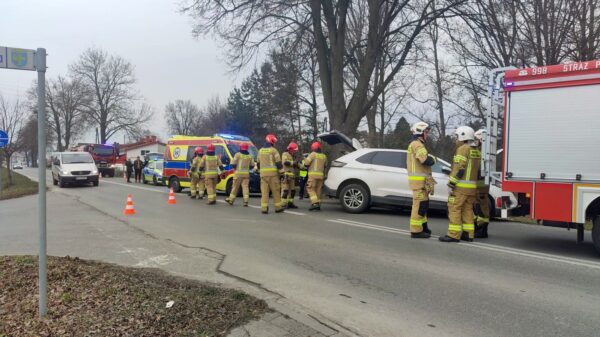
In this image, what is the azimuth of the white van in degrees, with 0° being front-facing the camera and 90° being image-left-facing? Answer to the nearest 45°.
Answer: approximately 315°

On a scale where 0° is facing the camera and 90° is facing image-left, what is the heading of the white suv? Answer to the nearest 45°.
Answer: approximately 270°

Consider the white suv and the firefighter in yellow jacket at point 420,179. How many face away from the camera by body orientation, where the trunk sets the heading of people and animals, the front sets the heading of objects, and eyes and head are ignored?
0

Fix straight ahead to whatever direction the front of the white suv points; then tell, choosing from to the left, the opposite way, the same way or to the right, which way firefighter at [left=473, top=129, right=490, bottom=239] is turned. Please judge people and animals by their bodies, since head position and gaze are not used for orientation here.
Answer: the opposite way

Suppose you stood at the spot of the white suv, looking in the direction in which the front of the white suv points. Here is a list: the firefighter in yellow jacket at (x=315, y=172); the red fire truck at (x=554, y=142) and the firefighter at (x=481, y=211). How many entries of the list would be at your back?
1

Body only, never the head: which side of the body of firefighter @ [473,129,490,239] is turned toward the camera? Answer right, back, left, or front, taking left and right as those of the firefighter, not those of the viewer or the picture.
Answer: left

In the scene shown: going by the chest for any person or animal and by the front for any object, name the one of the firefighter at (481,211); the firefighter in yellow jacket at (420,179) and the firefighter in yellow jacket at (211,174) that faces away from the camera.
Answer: the firefighter in yellow jacket at (211,174)

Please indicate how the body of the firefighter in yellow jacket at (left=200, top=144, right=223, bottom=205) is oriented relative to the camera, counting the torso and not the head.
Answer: away from the camera

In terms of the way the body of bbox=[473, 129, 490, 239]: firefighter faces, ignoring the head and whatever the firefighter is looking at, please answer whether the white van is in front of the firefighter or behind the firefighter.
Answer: in front

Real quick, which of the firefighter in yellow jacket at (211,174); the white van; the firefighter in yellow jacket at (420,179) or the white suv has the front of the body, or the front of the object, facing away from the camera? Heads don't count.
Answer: the firefighter in yellow jacket at (211,174)

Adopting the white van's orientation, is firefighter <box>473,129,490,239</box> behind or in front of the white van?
in front
